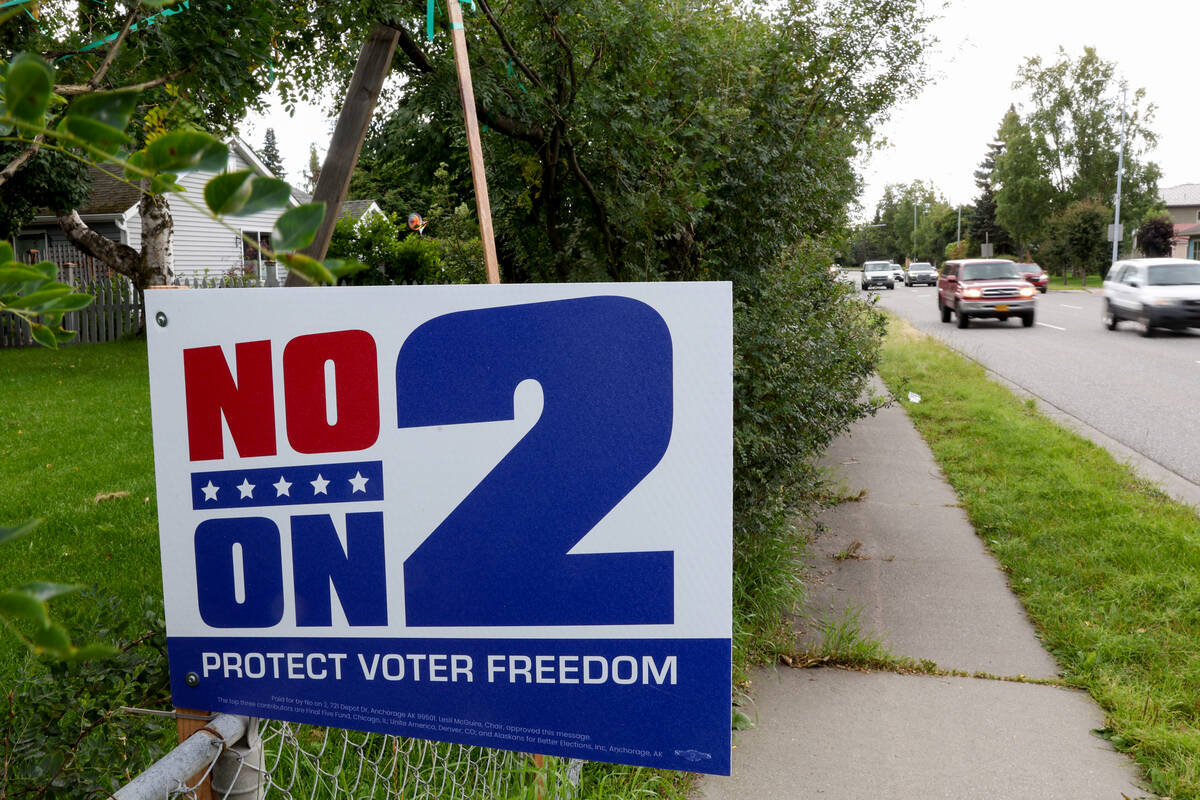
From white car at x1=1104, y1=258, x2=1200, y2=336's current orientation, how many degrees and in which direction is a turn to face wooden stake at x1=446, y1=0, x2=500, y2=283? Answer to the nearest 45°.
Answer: approximately 45° to its right

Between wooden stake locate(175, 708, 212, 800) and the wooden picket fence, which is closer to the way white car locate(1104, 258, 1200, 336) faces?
the wooden stake

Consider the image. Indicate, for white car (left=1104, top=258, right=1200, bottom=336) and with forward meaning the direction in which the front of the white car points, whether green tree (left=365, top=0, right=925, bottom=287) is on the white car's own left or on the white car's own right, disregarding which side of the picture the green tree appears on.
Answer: on the white car's own right

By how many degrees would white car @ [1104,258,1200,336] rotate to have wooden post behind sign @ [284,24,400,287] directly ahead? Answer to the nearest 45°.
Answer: approximately 45° to its right

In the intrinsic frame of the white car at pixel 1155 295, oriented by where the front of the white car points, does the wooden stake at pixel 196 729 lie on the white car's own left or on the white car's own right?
on the white car's own right

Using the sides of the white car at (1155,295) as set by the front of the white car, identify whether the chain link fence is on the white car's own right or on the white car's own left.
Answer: on the white car's own right

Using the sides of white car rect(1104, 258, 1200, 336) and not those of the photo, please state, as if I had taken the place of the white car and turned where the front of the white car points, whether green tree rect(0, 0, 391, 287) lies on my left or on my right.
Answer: on my right

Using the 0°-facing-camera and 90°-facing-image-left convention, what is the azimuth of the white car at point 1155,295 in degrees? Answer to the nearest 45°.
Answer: approximately 315°

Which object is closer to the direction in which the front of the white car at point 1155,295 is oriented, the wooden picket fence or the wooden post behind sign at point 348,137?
the wooden post behind sign
